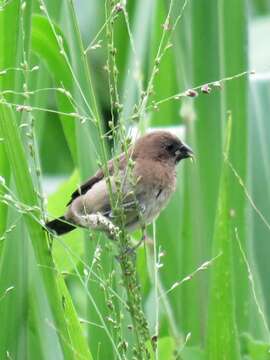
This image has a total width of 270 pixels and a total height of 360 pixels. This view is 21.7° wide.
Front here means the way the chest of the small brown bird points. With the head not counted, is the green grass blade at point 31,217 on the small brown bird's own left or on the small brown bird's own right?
on the small brown bird's own right

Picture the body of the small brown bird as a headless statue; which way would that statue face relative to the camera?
to the viewer's right
